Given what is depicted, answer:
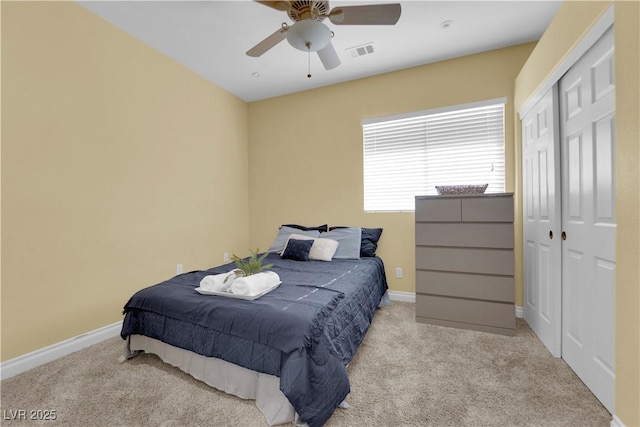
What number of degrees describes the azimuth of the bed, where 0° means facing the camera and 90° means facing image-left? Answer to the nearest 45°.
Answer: approximately 45°

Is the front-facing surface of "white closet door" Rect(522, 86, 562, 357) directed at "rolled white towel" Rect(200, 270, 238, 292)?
yes

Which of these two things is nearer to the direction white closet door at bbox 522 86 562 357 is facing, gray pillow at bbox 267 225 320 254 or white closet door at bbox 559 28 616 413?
the gray pillow

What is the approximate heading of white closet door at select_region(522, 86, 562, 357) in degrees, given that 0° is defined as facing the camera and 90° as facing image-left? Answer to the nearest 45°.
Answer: approximately 45°

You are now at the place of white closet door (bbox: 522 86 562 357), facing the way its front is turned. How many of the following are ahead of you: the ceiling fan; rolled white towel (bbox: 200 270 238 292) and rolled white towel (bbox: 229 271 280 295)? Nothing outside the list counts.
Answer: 3
